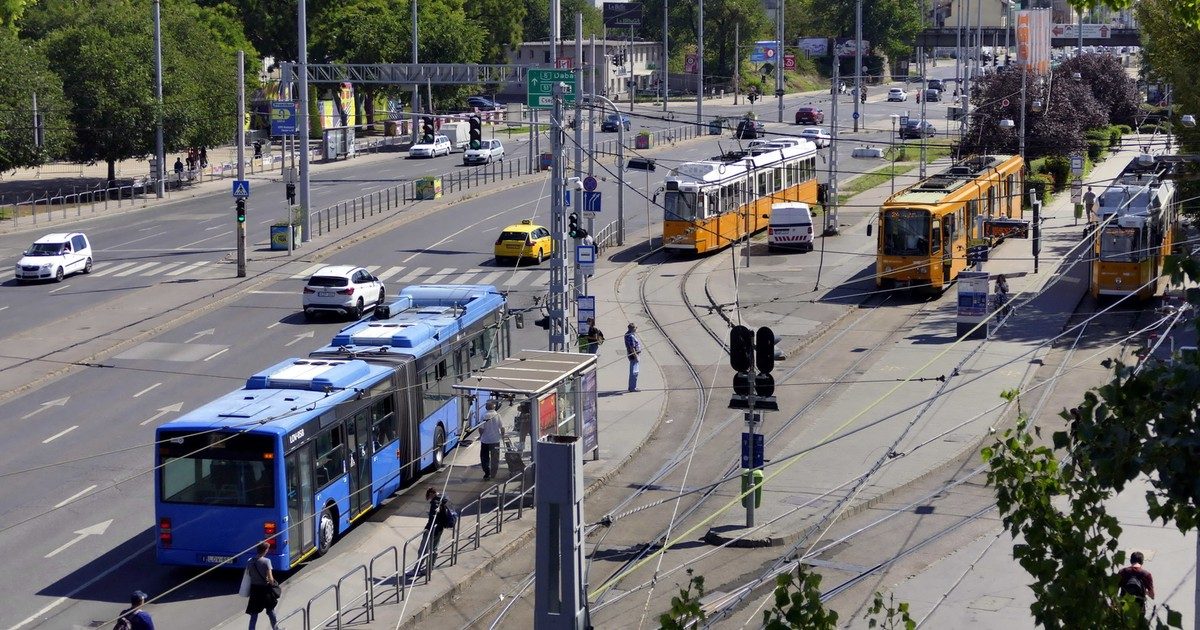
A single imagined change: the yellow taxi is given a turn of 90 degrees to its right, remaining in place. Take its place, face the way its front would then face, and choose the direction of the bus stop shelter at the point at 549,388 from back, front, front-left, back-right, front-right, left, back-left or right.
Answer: front-right

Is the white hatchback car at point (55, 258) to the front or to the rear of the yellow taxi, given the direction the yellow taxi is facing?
to the rear

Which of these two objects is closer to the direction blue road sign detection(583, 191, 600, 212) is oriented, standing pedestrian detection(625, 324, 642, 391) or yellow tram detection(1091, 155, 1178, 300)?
the standing pedestrian

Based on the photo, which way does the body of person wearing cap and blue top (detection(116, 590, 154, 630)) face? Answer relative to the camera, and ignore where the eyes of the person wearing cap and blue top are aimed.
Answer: away from the camera

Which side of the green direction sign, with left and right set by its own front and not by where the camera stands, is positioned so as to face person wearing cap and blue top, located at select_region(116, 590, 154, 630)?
front

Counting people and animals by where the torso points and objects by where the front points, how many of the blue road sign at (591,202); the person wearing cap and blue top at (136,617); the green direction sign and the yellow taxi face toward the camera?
2

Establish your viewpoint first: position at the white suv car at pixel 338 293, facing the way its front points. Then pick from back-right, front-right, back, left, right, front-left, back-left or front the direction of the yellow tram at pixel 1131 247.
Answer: front-right

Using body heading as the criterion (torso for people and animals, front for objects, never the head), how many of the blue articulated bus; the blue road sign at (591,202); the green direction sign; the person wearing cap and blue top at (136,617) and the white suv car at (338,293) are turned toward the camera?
2

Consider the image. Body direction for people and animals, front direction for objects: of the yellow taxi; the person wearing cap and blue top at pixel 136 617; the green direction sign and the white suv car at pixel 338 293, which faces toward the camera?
the green direction sign

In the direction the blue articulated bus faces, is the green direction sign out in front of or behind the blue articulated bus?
in front

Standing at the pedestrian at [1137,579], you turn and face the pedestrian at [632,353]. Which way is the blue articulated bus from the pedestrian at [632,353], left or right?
left
